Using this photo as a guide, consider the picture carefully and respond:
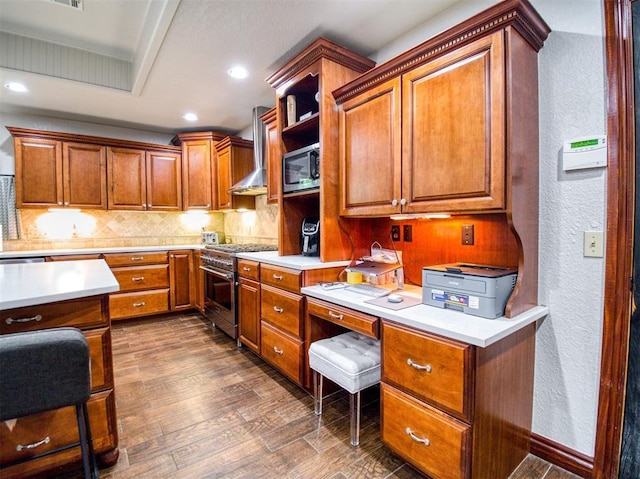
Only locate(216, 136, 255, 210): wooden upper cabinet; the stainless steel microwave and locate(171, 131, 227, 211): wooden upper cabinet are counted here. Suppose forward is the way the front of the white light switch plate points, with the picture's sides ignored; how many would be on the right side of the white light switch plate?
3

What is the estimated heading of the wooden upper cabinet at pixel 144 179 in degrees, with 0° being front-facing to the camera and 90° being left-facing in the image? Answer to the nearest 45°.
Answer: approximately 0°

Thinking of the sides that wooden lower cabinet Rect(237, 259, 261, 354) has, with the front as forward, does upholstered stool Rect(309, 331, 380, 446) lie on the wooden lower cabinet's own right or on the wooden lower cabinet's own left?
on the wooden lower cabinet's own left

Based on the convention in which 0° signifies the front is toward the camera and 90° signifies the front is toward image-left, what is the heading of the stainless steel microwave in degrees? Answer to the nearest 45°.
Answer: approximately 45°

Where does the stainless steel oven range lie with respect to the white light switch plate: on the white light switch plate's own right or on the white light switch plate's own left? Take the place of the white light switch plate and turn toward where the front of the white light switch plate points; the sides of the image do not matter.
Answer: on the white light switch plate's own right
